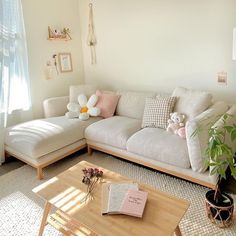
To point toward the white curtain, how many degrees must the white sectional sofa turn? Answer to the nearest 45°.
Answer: approximately 45° to its right

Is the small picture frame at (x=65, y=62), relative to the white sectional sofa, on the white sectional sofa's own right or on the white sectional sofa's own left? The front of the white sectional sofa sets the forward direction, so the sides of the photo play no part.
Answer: on the white sectional sofa's own right

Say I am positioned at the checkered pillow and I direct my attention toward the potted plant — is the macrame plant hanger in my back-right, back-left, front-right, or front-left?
back-right

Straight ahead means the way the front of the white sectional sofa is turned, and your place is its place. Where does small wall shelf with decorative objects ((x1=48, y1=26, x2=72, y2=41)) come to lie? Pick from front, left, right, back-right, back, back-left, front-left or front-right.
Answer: right

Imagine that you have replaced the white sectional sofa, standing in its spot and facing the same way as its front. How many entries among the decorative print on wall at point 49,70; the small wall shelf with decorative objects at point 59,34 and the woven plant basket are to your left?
1

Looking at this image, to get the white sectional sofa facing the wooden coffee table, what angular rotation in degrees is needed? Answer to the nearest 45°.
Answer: approximately 45° to its left

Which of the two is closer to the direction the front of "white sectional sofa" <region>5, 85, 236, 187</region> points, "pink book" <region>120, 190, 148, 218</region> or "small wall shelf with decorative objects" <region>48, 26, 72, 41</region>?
the pink book

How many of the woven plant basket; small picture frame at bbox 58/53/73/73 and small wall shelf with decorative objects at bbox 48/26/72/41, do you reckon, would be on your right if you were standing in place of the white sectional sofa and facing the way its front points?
2

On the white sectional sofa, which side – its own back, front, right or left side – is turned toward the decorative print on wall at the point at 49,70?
right

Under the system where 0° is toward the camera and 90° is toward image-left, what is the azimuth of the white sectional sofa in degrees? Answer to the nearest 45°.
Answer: approximately 45°

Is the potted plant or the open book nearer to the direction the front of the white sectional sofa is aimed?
the open book

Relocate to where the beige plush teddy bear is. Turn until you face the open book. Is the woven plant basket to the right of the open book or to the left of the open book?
left
